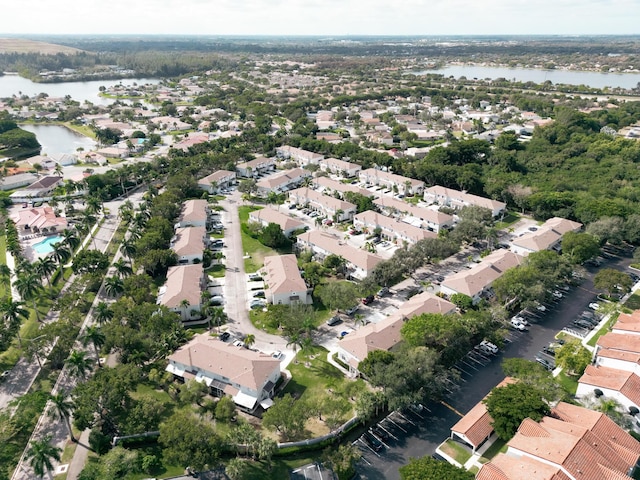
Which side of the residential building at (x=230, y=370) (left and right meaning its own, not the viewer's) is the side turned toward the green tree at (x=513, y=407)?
right

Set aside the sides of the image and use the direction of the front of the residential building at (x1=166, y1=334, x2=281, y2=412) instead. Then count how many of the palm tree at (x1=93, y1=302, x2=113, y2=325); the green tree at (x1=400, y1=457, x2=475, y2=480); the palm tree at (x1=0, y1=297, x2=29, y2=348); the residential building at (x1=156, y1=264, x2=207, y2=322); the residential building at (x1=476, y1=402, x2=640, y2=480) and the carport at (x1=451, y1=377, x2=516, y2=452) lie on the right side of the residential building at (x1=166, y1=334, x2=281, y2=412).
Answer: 3

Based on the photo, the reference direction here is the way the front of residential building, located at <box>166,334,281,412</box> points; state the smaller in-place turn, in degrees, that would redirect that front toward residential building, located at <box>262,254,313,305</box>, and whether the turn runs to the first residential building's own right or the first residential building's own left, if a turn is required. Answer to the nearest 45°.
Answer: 0° — it already faces it

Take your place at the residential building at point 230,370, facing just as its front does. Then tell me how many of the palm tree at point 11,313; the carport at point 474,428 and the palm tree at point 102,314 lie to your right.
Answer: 1

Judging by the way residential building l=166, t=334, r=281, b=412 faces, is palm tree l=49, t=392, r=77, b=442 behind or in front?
behind

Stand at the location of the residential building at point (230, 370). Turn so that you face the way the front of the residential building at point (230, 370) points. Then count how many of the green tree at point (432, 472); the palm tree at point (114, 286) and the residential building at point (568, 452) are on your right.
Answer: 2

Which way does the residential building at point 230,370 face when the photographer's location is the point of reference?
facing away from the viewer and to the right of the viewer

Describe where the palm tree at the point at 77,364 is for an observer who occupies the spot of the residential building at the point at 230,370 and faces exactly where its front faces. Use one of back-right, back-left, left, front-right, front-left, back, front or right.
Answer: back-left

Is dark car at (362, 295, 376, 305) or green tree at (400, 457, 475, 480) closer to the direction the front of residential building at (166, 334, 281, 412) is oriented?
the dark car

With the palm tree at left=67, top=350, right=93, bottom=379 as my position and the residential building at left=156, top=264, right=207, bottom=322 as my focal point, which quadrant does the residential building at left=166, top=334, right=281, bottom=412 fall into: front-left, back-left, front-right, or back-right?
front-right
